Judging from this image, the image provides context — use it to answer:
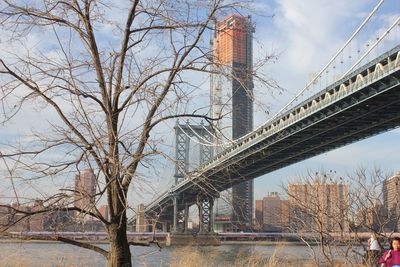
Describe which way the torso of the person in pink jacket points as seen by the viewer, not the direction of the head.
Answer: toward the camera

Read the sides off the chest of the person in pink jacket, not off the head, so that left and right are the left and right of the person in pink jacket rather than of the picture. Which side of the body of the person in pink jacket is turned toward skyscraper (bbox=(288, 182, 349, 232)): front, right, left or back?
back

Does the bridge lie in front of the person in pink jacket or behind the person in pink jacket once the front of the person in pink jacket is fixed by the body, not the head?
behind
